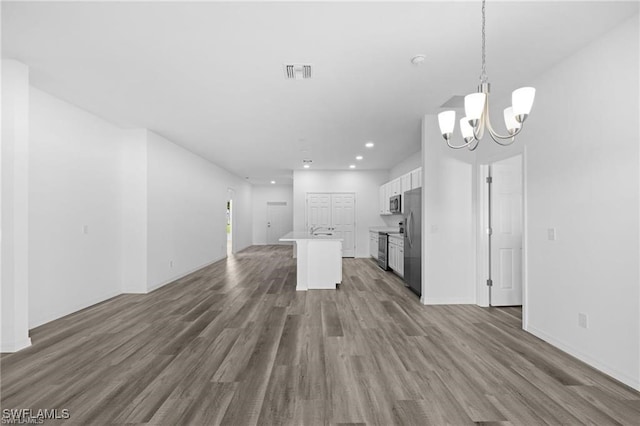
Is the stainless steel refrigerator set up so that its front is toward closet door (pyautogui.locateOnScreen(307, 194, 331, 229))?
no

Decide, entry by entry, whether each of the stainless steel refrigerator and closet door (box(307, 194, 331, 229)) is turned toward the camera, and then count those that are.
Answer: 1

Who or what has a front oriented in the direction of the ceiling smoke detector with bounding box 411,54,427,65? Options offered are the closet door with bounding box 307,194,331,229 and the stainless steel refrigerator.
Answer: the closet door

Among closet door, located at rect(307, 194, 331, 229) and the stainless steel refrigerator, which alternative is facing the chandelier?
the closet door

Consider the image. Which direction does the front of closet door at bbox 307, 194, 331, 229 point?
toward the camera

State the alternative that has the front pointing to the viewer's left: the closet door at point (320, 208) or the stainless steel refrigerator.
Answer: the stainless steel refrigerator

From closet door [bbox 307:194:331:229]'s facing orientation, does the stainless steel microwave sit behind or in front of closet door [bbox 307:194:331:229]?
in front

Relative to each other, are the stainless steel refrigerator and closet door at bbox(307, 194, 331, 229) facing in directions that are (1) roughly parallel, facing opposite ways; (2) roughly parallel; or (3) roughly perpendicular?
roughly perpendicular

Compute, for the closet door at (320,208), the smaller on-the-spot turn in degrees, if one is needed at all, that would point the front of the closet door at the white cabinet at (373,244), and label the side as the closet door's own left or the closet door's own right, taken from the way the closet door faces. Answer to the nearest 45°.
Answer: approximately 90° to the closet door's own left

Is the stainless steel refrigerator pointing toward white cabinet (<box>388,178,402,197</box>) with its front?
no

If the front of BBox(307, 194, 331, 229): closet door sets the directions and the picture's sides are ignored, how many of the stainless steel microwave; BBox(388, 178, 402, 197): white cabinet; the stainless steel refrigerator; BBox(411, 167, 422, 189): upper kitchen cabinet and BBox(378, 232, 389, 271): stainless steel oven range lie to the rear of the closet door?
0

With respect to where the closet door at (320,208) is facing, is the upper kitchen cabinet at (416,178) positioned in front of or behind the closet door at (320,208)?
in front

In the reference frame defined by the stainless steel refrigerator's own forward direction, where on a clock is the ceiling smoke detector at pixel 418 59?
The ceiling smoke detector is roughly at 9 o'clock from the stainless steel refrigerator.

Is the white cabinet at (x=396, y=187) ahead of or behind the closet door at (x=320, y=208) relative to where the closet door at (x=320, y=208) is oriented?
ahead

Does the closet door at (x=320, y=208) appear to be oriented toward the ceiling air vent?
yes

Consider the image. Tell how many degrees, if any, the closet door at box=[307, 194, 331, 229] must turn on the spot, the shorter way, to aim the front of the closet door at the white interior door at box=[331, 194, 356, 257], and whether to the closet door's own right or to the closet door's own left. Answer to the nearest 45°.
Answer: approximately 90° to the closet door's own left

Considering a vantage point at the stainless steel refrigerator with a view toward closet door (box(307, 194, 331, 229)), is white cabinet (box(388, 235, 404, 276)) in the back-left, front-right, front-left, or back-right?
front-right

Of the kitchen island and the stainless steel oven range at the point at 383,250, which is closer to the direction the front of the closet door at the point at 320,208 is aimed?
the kitchen island

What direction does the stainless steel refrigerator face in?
to the viewer's left
